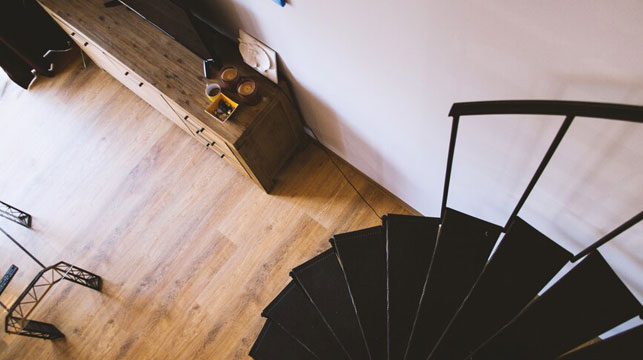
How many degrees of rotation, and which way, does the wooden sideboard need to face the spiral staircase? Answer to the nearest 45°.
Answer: approximately 90° to its left

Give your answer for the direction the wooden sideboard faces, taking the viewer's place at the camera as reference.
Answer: facing the viewer and to the left of the viewer
